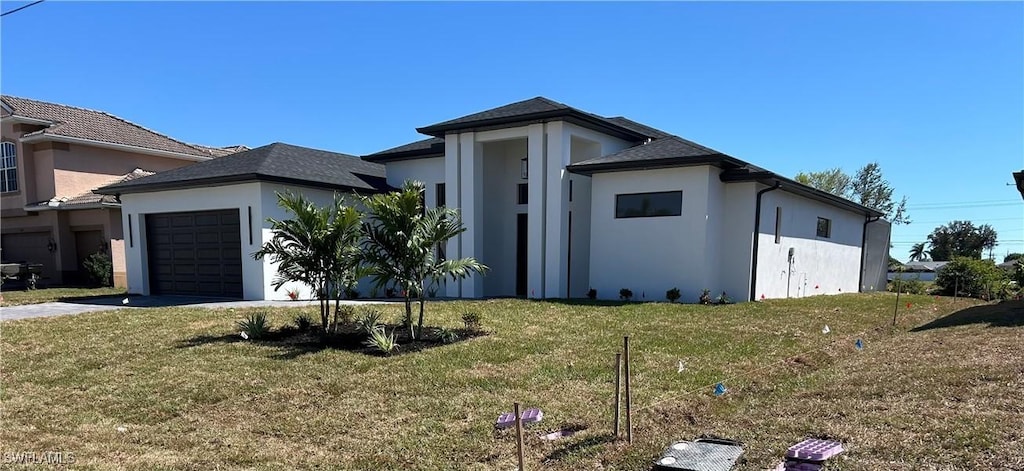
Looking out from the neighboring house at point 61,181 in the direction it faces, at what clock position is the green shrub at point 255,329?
The green shrub is roughly at 10 o'clock from the neighboring house.

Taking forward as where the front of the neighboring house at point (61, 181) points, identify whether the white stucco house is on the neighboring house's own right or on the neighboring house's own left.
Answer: on the neighboring house's own left

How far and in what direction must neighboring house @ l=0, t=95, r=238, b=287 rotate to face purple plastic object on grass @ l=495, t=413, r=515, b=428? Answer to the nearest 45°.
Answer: approximately 45° to its left

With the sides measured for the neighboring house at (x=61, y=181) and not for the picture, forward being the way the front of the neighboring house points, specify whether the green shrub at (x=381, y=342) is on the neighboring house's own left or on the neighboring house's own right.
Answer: on the neighboring house's own left

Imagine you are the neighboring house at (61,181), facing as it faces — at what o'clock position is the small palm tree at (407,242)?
The small palm tree is roughly at 10 o'clock from the neighboring house.

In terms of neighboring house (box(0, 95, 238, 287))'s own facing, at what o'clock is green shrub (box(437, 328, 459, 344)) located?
The green shrub is roughly at 10 o'clock from the neighboring house.

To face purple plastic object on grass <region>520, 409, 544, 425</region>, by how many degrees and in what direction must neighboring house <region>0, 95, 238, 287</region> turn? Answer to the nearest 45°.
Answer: approximately 45° to its left

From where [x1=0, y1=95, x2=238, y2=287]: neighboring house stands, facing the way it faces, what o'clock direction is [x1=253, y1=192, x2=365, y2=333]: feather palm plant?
The feather palm plant is roughly at 10 o'clock from the neighboring house.

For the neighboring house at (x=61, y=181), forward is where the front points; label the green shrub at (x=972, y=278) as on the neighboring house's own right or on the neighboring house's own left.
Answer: on the neighboring house's own left
